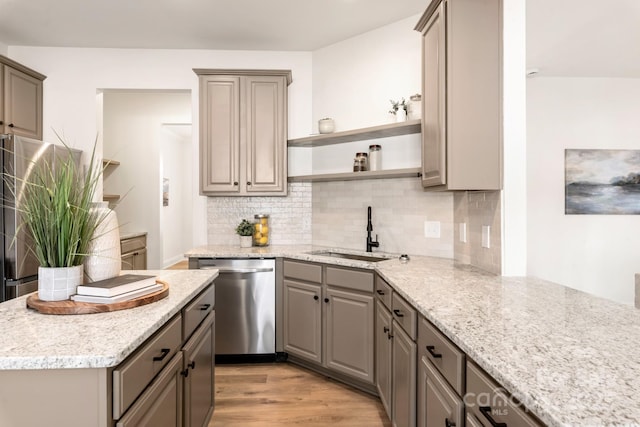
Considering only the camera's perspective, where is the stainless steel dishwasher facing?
facing the viewer

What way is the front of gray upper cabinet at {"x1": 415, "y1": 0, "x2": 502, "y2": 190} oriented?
to the viewer's left

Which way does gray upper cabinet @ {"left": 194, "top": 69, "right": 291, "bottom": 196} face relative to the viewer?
toward the camera

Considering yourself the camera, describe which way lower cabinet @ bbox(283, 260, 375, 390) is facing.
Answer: facing the viewer and to the left of the viewer

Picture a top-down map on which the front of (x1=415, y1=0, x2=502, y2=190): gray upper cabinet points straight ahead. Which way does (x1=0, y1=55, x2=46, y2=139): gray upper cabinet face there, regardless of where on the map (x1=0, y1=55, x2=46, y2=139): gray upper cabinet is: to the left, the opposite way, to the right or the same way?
the opposite way

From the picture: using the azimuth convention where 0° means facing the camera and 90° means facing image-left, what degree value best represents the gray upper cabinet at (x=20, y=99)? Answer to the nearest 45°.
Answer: approximately 315°

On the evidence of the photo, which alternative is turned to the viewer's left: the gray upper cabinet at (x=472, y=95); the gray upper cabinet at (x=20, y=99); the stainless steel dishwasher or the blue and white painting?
the gray upper cabinet at (x=472, y=95)

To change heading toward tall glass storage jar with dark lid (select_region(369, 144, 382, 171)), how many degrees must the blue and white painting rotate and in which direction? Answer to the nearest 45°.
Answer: approximately 45° to its right

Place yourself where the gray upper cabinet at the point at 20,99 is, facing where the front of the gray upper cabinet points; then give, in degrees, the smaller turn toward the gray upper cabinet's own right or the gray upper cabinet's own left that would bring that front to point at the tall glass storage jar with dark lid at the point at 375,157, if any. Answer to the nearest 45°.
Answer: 0° — it already faces it

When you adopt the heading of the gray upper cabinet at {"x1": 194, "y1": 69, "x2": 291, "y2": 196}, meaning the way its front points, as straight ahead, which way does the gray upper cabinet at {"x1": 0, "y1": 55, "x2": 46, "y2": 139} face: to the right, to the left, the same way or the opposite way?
to the left

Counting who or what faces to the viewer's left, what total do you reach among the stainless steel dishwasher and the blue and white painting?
0

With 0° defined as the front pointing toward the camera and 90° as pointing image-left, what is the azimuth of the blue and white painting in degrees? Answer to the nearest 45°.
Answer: approximately 0°
